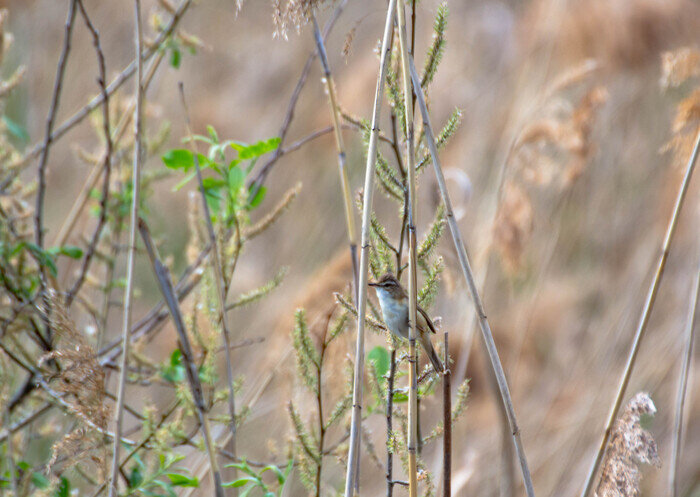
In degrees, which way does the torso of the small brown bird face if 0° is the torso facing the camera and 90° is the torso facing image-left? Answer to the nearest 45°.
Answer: approximately 90°

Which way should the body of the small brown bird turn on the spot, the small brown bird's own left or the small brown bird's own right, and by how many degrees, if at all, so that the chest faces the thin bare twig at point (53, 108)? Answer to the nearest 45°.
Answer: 0° — it already faces it
